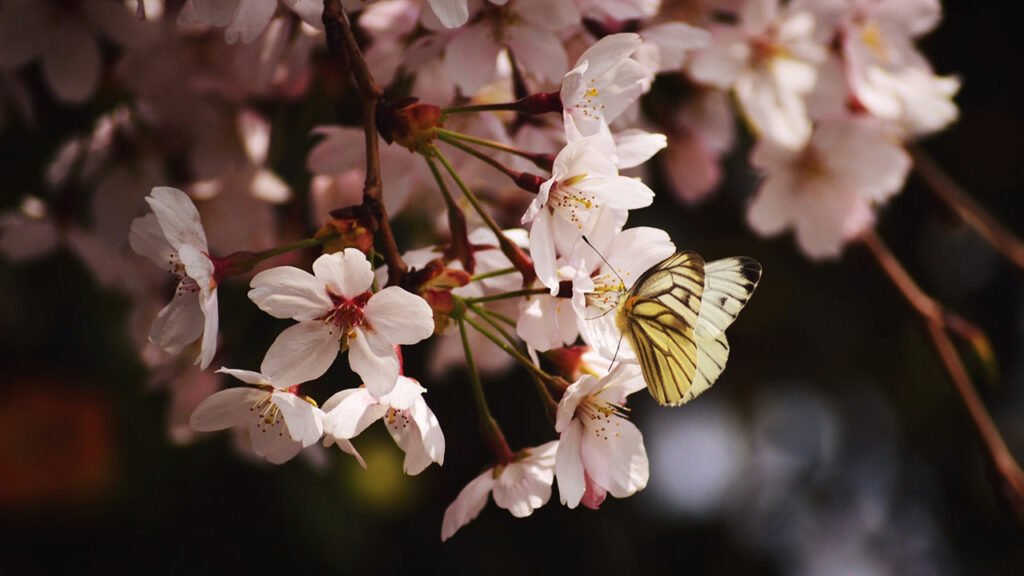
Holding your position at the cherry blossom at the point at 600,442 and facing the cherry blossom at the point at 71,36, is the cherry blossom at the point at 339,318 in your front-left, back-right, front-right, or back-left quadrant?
front-left

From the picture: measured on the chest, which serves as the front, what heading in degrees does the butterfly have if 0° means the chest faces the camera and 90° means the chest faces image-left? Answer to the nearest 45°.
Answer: approximately 90°
